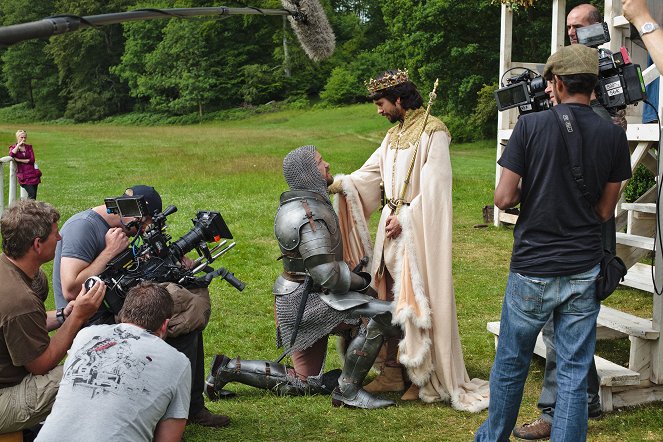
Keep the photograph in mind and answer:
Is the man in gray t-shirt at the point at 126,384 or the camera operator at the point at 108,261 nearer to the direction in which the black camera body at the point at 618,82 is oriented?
the camera operator

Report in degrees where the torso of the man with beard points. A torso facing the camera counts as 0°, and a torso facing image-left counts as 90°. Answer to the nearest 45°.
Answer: approximately 45°

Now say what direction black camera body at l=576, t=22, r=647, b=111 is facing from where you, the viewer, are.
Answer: facing to the left of the viewer

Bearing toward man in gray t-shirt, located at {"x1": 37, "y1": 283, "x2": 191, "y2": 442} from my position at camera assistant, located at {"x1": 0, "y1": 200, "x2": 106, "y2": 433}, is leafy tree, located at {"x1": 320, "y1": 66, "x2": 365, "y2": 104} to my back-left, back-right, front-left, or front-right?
back-left

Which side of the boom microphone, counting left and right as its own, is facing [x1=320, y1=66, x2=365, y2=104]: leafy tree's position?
left

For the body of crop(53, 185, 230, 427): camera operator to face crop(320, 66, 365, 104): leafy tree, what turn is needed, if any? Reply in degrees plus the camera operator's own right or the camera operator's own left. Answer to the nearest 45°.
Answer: approximately 90° to the camera operator's own left

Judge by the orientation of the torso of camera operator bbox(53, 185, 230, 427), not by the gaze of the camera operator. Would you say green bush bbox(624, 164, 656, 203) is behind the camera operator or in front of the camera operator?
in front

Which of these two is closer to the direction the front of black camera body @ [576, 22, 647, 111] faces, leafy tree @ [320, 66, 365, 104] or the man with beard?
the man with beard

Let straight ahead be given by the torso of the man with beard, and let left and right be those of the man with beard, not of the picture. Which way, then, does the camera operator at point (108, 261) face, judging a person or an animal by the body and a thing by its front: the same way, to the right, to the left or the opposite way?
the opposite way

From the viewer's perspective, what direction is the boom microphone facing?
to the viewer's right

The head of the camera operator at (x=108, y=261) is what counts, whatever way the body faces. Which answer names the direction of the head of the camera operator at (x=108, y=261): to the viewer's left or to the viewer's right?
to the viewer's right

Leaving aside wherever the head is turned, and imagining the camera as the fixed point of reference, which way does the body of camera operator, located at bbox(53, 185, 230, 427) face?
to the viewer's right

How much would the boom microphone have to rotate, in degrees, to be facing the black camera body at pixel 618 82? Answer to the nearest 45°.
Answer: approximately 45° to its left

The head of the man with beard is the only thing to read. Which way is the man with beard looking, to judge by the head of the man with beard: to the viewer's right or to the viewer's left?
to the viewer's left
